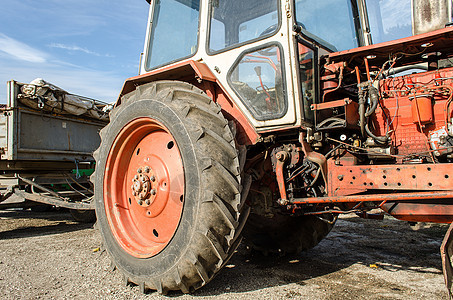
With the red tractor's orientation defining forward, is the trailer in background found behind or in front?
behind

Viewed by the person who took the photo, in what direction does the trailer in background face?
facing the viewer and to the right of the viewer

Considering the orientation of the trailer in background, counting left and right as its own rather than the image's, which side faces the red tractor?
front

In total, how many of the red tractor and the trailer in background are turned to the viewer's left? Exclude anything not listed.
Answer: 0
